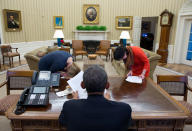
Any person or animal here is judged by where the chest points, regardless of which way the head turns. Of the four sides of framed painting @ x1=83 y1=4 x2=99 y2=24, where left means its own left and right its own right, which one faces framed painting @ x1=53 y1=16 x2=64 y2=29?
right

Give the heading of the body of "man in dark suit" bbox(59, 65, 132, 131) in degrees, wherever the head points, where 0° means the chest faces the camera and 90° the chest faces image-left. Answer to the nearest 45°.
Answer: approximately 180°

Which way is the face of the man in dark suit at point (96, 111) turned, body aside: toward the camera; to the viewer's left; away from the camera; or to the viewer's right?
away from the camera

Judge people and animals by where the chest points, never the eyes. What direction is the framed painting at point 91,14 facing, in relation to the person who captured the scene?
facing the viewer

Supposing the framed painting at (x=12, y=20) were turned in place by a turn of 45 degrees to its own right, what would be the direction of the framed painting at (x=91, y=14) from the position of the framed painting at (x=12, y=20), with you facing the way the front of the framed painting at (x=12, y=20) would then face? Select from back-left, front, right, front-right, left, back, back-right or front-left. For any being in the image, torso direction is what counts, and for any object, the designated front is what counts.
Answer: left

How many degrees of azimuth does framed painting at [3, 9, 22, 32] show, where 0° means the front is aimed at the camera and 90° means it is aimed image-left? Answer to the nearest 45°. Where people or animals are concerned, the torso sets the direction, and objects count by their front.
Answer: approximately 315°

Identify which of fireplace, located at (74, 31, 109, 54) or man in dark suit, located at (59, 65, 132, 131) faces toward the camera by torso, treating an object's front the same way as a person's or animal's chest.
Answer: the fireplace

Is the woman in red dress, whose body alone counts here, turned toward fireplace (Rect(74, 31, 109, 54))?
no

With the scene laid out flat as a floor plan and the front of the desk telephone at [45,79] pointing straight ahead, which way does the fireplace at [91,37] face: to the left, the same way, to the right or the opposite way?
the same way

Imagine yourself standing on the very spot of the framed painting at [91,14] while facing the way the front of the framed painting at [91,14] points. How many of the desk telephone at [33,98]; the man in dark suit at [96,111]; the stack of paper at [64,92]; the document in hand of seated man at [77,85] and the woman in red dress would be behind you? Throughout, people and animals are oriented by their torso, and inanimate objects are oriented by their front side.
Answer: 0

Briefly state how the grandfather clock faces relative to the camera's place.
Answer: facing the viewer and to the left of the viewer

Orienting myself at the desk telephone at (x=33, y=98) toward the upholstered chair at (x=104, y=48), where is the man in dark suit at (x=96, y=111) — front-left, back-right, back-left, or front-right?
back-right

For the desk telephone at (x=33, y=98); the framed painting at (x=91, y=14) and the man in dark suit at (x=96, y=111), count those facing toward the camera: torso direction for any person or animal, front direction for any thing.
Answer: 2

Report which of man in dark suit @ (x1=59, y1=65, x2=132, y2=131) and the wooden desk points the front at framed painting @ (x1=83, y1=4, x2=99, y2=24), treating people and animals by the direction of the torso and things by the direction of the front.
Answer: the man in dark suit

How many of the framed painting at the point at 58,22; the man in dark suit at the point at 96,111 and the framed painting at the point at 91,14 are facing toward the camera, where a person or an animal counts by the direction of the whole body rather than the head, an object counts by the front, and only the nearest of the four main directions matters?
2

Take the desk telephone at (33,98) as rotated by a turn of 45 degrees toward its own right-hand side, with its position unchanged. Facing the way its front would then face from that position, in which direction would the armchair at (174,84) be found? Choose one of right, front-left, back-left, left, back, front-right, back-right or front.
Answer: back-left

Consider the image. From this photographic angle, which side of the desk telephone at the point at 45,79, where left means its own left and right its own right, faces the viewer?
front
